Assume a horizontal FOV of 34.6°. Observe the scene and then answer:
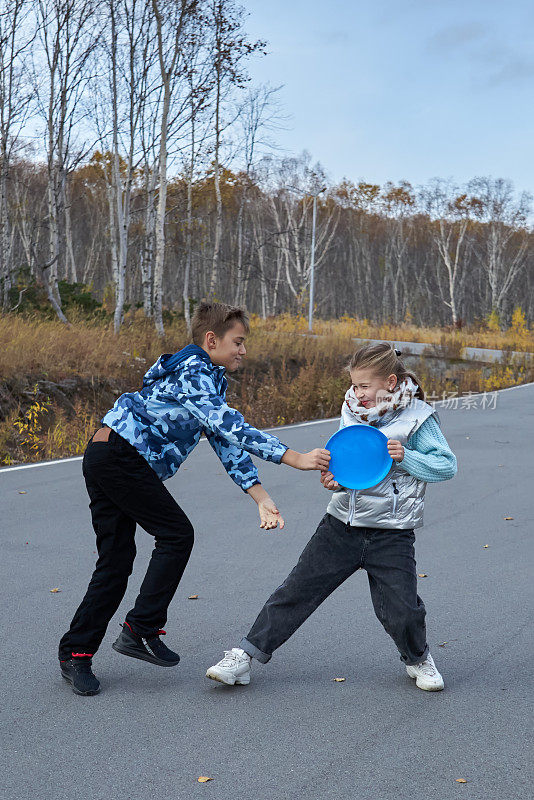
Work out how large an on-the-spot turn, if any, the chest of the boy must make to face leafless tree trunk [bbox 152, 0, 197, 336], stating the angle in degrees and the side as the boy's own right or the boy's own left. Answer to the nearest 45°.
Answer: approximately 90° to the boy's own left

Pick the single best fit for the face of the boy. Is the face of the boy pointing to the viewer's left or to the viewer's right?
to the viewer's right

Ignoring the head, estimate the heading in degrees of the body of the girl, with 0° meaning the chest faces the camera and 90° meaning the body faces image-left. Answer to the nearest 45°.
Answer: approximately 45°

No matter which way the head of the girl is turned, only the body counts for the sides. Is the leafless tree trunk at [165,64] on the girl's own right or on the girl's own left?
on the girl's own right

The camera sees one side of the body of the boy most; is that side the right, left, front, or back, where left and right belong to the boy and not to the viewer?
right

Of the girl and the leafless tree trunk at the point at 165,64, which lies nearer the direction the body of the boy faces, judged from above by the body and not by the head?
the girl
